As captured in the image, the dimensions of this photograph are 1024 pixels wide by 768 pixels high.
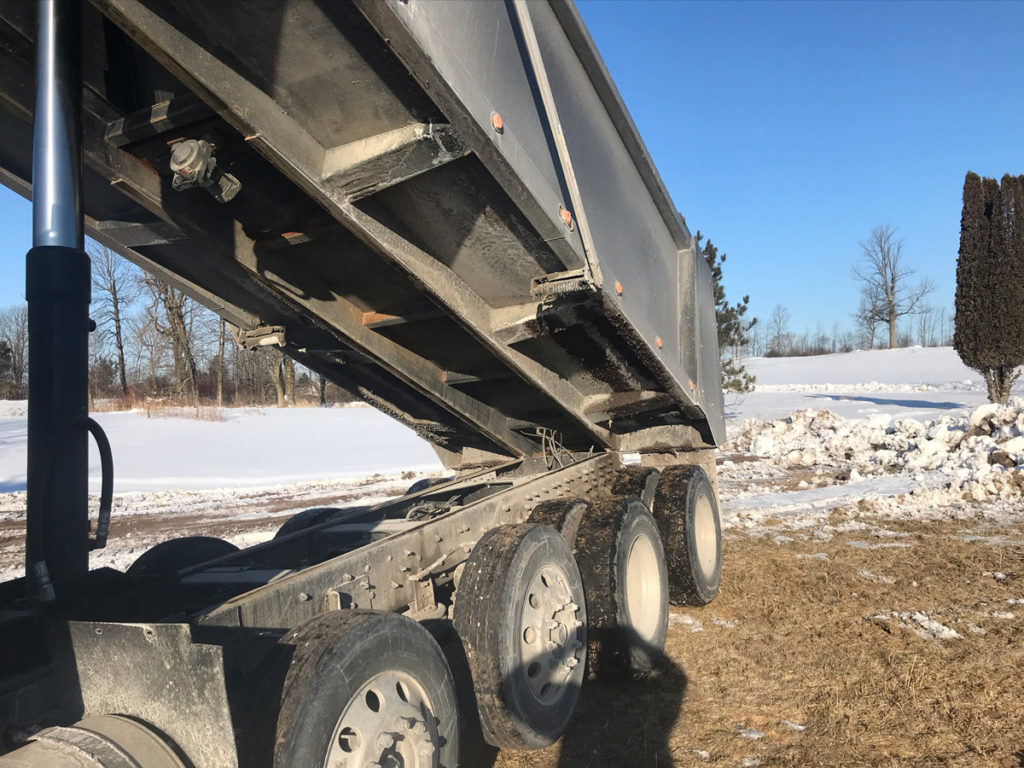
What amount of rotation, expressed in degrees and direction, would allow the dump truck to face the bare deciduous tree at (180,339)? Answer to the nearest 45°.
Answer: approximately 135° to its right

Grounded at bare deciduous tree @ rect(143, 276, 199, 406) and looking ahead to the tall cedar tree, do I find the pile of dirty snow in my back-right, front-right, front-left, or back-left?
front-right

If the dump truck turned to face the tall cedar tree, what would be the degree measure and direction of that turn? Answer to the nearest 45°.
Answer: approximately 180°

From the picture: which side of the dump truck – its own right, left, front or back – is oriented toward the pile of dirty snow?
back

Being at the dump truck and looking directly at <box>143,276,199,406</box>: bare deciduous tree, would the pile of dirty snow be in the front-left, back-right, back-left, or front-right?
front-right

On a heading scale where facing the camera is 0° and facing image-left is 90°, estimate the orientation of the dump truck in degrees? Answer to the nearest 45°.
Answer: approximately 45°
